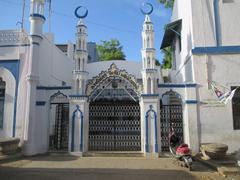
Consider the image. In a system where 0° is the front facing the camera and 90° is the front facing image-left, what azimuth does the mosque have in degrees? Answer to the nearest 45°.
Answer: approximately 0°

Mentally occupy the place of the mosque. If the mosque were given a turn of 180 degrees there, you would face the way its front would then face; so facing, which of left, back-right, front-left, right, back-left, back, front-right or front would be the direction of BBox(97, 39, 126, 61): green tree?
front
